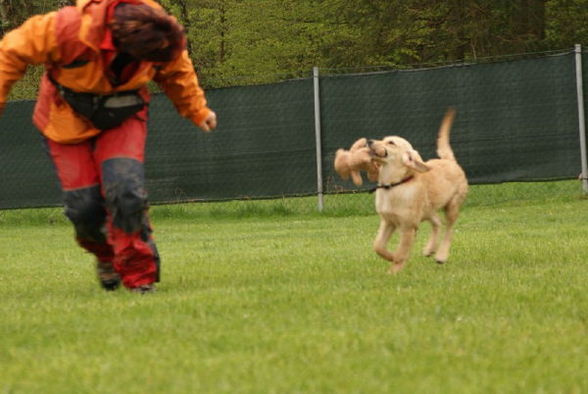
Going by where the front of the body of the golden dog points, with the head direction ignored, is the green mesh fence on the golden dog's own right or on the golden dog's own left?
on the golden dog's own right

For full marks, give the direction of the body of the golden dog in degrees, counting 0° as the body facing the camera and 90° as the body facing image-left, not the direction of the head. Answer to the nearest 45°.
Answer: approximately 45°
